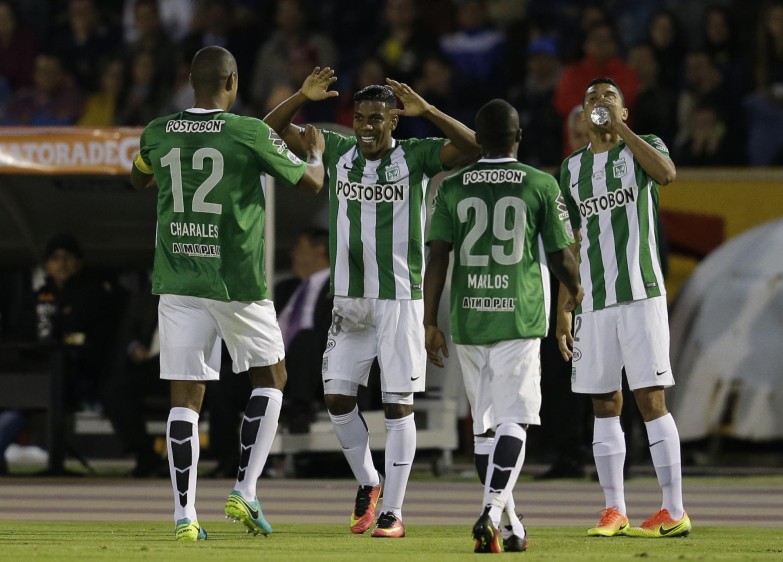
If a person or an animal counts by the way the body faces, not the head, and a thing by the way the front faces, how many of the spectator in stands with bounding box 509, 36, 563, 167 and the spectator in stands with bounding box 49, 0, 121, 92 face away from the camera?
0

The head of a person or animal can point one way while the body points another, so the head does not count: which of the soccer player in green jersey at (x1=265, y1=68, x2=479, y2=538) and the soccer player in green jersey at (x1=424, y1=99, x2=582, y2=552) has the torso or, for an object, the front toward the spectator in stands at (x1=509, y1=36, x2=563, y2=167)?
the soccer player in green jersey at (x1=424, y1=99, x2=582, y2=552)

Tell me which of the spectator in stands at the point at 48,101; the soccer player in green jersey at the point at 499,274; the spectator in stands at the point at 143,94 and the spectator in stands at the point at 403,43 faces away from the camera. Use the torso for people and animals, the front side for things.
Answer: the soccer player in green jersey

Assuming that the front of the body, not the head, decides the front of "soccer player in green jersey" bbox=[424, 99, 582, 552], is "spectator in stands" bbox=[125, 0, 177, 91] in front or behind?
in front

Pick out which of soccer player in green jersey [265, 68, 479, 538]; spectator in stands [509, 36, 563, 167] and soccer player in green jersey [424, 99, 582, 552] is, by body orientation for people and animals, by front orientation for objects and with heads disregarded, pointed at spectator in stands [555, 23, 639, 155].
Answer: soccer player in green jersey [424, 99, 582, 552]

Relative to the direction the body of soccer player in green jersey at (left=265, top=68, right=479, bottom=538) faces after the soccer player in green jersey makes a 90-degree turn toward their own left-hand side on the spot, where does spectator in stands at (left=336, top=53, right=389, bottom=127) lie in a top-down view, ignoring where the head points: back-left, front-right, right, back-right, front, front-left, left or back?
left

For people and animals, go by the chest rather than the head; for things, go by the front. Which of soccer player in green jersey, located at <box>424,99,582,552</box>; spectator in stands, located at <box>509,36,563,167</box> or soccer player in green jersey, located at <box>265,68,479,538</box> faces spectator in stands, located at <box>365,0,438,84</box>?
soccer player in green jersey, located at <box>424,99,582,552</box>

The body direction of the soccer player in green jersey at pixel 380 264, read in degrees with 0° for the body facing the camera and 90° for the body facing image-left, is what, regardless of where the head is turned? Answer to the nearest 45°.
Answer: approximately 0°

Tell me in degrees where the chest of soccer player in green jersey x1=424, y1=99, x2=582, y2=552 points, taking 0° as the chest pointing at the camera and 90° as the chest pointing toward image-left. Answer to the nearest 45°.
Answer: approximately 180°

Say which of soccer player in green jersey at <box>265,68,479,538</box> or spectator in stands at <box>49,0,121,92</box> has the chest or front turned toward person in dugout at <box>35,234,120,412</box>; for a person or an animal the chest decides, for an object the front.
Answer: spectator in stands at <box>49,0,121,92</box>

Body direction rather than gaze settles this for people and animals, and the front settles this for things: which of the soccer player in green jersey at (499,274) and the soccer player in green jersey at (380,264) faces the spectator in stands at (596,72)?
the soccer player in green jersey at (499,274)
